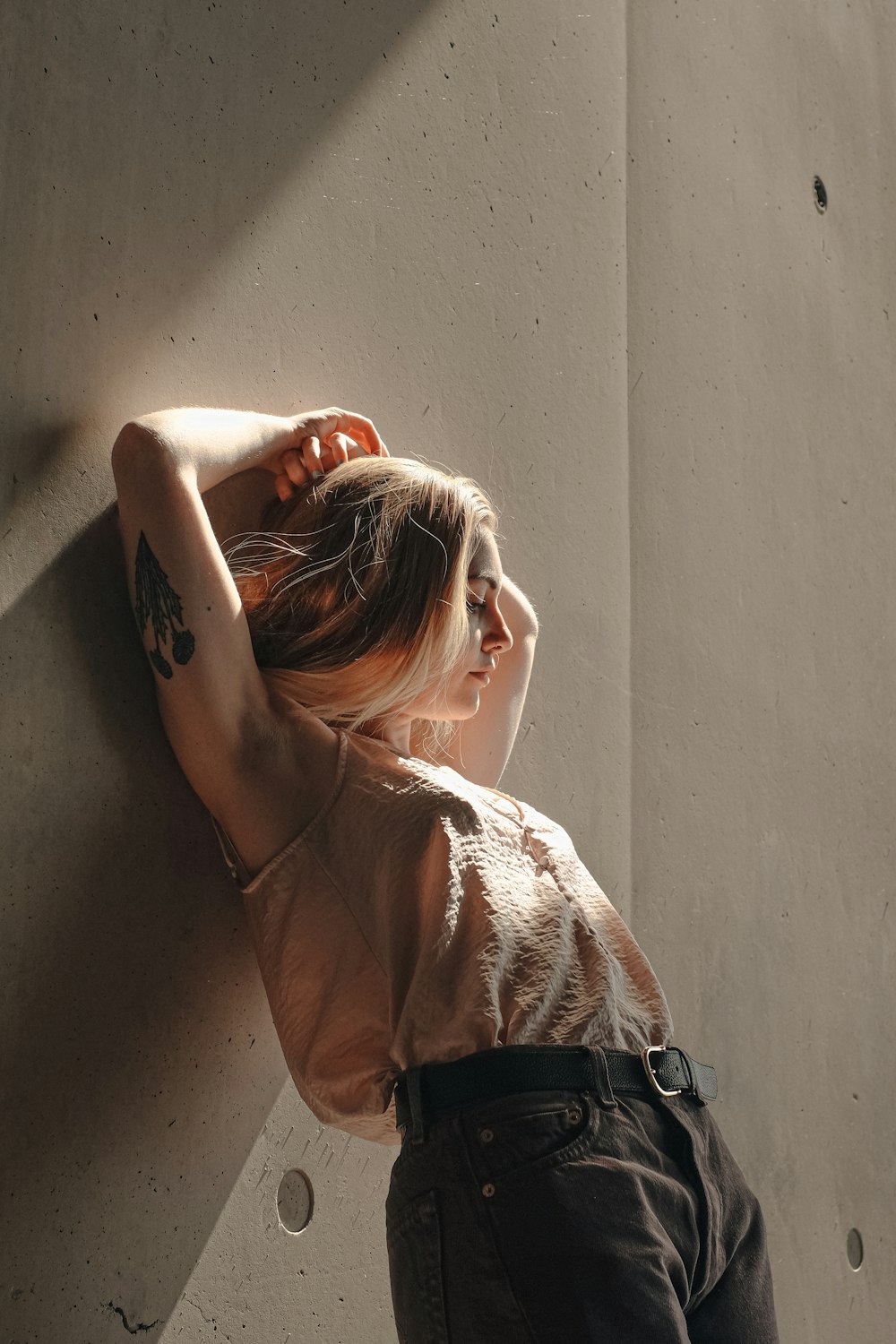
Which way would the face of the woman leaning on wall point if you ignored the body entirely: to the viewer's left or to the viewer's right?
to the viewer's right

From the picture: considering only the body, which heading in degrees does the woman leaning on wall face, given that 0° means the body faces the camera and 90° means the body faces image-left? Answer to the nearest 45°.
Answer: approximately 315°
